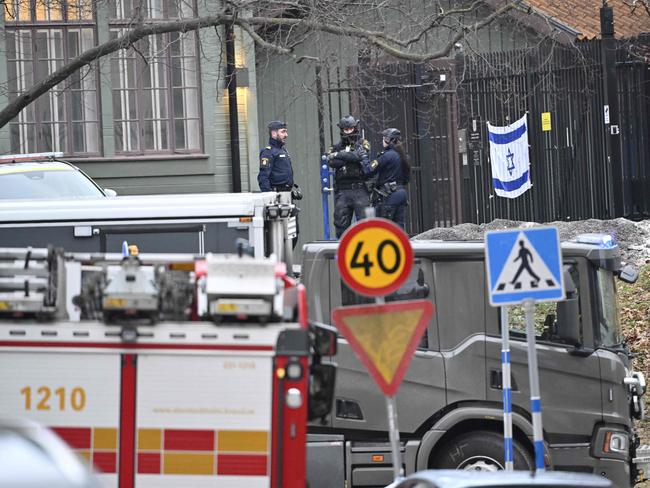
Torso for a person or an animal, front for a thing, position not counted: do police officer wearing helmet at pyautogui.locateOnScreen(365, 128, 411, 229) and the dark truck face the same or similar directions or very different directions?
very different directions

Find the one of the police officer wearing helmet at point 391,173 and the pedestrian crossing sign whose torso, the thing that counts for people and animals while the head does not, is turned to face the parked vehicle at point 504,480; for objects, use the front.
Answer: the pedestrian crossing sign

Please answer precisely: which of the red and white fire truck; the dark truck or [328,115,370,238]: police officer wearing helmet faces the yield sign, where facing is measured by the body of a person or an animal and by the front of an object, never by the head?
the police officer wearing helmet

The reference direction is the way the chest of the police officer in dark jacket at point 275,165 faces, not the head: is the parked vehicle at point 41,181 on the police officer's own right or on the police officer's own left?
on the police officer's own right

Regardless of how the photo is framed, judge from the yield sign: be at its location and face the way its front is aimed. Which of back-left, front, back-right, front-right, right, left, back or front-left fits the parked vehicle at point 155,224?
back-right

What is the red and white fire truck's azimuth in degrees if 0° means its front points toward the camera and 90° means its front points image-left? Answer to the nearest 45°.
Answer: approximately 90°

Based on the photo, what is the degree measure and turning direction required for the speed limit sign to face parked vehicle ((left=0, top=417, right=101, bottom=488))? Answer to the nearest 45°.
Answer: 0° — it already faces it

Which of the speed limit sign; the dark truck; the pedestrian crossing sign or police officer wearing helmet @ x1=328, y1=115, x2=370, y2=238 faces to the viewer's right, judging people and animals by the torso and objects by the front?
the dark truck

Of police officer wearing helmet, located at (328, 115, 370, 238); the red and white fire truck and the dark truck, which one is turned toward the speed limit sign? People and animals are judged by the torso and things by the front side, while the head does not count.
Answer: the police officer wearing helmet

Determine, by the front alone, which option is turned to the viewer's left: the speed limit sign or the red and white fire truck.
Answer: the red and white fire truck

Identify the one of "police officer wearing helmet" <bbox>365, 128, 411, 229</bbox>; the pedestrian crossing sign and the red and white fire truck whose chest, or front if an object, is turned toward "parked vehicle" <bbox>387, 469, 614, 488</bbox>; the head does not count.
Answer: the pedestrian crossing sign

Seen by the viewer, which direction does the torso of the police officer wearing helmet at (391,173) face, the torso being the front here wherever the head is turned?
to the viewer's left
